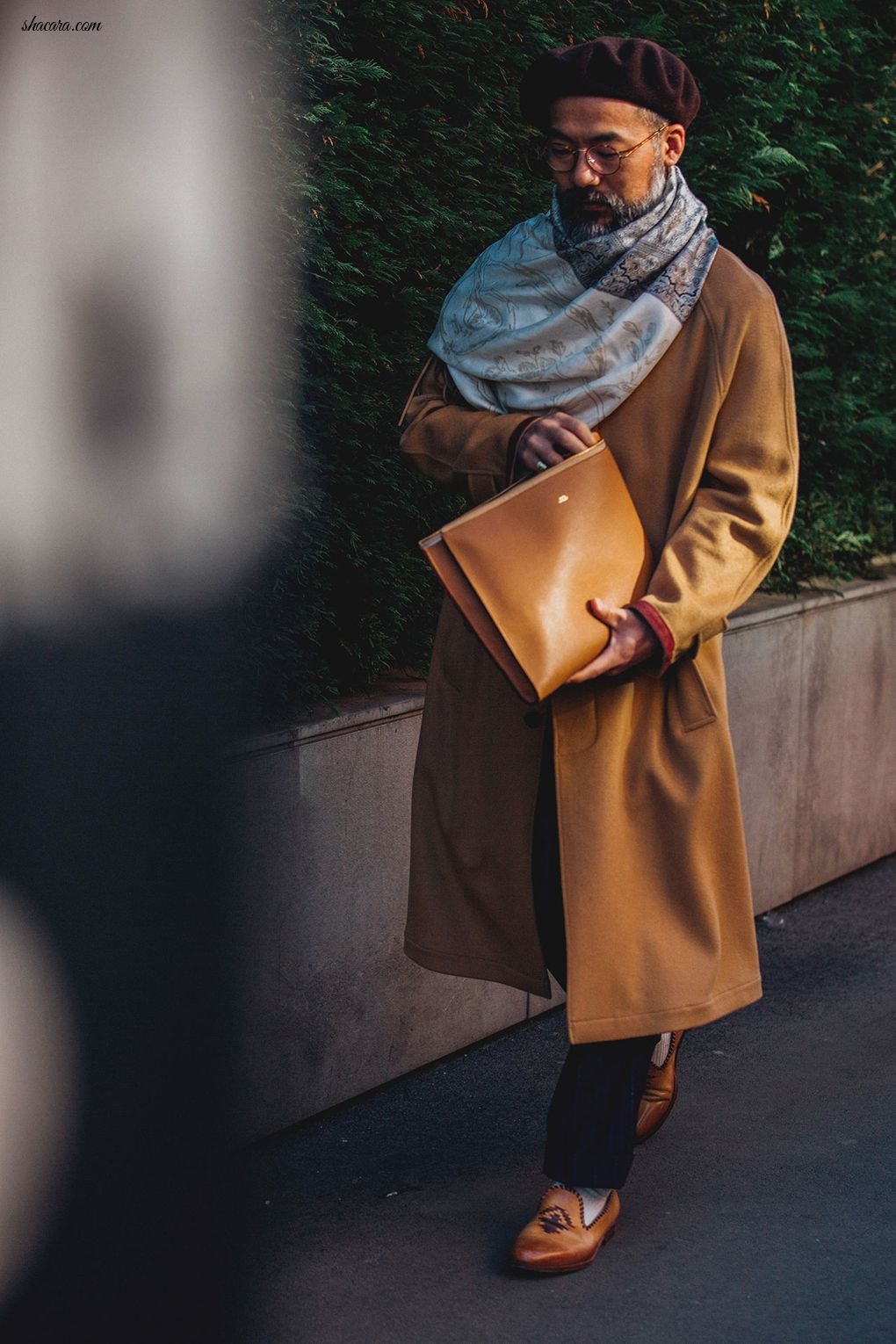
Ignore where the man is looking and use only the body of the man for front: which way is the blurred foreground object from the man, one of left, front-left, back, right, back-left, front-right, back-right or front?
front-left

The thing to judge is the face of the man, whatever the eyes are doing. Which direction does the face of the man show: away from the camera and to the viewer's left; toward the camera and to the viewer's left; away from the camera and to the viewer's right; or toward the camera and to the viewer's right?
toward the camera and to the viewer's left

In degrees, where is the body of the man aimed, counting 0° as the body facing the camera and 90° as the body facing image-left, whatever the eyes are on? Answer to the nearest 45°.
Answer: approximately 45°
